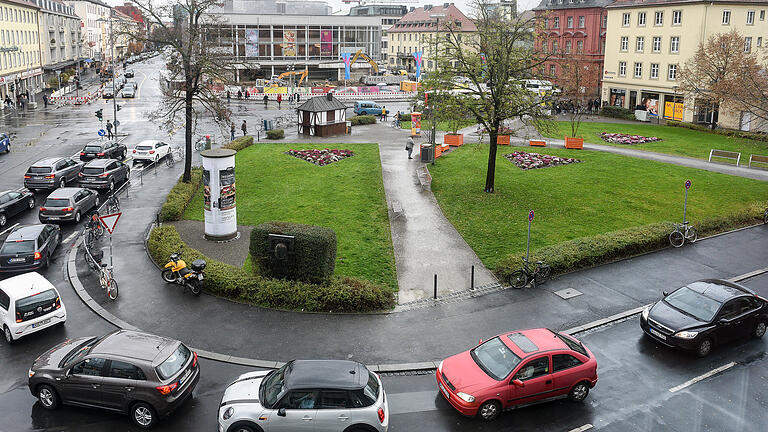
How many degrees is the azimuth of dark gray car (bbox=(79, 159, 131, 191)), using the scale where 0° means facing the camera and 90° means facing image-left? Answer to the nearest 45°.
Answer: approximately 225°

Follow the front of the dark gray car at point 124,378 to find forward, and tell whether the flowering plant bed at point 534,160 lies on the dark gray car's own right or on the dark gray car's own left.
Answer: on the dark gray car's own right

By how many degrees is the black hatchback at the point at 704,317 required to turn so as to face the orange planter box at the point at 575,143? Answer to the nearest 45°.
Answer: approximately 135° to its right

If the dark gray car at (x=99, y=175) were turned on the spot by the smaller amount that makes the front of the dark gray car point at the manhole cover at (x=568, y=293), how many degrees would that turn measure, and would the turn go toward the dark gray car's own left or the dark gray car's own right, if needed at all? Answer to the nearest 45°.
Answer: approximately 90° to the dark gray car's own right

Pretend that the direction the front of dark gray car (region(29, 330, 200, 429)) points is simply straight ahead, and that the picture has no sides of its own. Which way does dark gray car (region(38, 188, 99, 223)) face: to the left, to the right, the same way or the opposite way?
to the right

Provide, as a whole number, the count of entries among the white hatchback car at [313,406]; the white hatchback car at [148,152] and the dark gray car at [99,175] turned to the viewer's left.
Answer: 1

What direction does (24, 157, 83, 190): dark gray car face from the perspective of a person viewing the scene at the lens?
facing away from the viewer and to the right of the viewer

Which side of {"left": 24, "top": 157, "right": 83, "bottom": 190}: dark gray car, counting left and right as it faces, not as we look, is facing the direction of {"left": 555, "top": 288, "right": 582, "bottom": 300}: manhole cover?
right

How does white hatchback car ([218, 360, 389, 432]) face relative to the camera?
to the viewer's left

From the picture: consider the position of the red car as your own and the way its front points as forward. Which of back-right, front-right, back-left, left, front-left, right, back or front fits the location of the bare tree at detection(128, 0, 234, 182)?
right

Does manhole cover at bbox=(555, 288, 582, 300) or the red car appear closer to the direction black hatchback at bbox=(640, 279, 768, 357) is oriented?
the red car

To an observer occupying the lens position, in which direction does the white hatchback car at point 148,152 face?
facing away from the viewer and to the right of the viewer

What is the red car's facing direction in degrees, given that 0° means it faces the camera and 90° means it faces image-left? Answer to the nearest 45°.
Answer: approximately 45°

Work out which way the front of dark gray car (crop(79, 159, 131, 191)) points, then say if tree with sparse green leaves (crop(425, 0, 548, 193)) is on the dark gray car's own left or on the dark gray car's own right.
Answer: on the dark gray car's own right

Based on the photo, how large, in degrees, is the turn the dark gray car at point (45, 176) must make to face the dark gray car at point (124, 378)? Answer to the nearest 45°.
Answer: approximately 135° to its right

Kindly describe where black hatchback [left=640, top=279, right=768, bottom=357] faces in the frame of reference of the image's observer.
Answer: facing the viewer and to the left of the viewer
